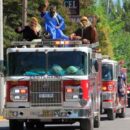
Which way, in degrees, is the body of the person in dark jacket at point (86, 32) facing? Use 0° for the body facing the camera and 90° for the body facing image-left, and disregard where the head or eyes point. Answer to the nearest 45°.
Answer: approximately 45°

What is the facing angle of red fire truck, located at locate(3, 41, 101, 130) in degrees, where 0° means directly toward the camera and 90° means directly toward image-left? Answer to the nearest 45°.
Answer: approximately 0°

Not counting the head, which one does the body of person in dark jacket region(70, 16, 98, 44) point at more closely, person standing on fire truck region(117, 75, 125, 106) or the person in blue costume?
the person in blue costume

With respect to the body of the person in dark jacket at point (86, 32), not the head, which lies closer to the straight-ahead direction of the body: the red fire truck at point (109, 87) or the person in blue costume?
the person in blue costume
